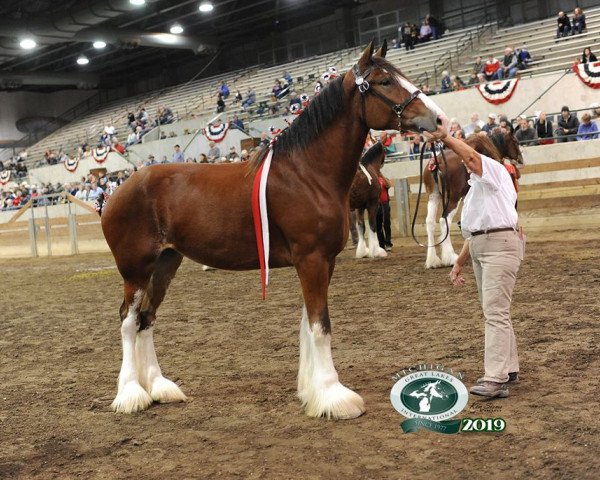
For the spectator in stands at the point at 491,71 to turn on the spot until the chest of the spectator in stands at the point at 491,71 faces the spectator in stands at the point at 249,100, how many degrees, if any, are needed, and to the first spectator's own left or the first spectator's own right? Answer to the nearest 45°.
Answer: approximately 90° to the first spectator's own right

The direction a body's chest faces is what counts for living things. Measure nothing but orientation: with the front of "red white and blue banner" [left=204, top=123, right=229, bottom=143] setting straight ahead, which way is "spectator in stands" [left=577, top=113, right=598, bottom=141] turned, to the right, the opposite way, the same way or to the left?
to the right

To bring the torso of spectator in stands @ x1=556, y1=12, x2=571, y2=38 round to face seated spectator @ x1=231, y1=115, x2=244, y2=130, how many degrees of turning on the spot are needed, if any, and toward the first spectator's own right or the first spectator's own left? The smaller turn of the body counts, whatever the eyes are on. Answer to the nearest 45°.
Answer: approximately 45° to the first spectator's own right

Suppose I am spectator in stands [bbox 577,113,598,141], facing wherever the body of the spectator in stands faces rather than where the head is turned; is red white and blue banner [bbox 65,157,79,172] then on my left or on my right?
on my right

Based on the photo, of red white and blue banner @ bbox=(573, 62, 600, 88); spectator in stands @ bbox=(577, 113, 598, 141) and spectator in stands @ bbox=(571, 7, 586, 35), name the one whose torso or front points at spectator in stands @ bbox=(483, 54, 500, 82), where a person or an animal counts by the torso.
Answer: spectator in stands @ bbox=(571, 7, 586, 35)

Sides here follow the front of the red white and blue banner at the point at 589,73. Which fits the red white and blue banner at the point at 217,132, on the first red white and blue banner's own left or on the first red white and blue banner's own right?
on the first red white and blue banner's own right

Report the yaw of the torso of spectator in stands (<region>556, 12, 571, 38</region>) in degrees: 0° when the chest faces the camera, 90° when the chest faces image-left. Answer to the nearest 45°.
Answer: approximately 45°

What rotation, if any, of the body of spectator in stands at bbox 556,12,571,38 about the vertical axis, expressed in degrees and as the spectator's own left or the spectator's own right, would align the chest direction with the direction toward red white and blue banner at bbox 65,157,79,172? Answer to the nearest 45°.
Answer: approximately 45° to the spectator's own right

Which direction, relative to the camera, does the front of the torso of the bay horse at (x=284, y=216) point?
to the viewer's right

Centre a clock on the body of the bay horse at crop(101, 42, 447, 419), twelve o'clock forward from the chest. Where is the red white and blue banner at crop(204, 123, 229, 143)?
The red white and blue banner is roughly at 9 o'clock from the bay horse.
